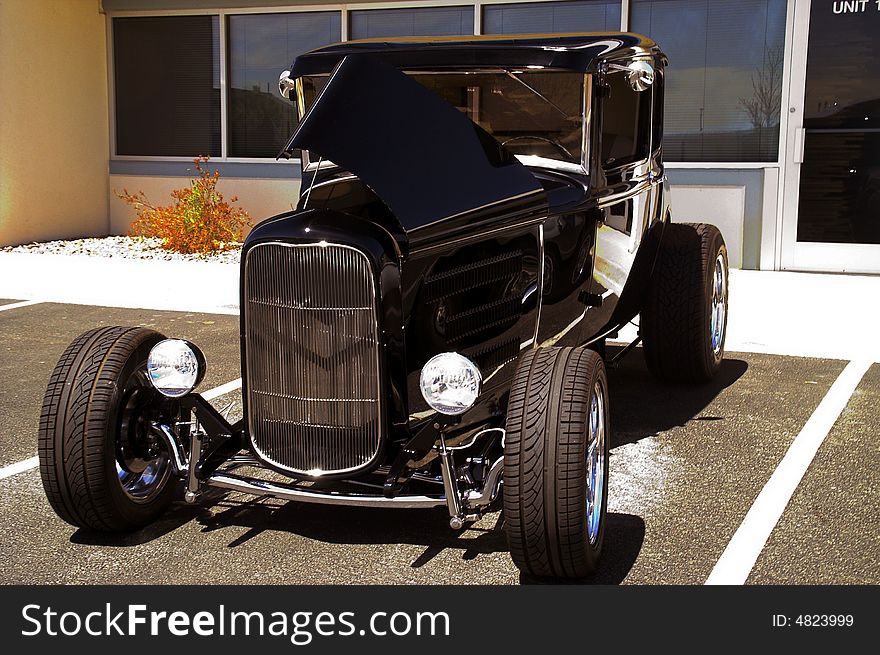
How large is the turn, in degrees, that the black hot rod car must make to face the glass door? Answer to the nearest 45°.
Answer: approximately 180°

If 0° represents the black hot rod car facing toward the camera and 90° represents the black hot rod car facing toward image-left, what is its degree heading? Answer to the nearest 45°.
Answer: approximately 45°

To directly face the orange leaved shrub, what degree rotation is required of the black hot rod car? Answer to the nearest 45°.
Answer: approximately 135° to its right
